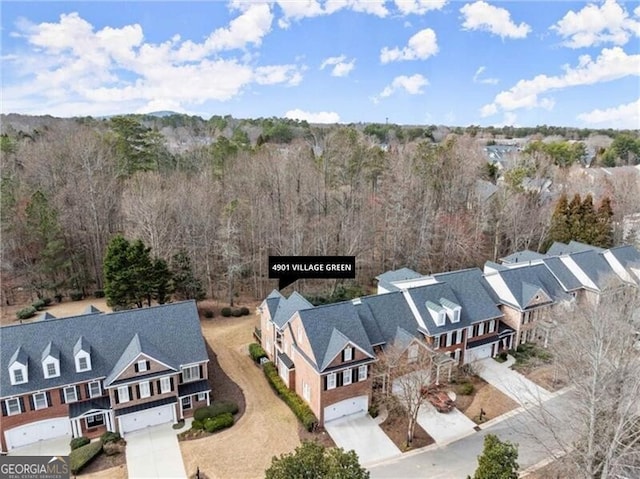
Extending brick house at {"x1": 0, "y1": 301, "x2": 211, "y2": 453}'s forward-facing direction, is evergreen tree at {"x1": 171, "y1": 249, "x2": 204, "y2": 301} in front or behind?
behind

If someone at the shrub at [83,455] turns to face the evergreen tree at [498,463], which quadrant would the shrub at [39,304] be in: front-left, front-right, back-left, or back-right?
back-left

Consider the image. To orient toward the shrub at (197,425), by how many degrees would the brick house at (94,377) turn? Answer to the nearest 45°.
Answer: approximately 45° to its left

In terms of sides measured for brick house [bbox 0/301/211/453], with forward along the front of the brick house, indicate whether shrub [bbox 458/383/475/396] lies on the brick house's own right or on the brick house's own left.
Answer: on the brick house's own left

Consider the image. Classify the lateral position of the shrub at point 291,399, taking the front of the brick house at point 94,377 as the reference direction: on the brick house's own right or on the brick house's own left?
on the brick house's own left

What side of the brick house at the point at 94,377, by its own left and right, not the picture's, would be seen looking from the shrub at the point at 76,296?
back

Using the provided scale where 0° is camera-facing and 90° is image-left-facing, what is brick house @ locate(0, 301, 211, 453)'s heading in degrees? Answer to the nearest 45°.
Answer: approximately 0°

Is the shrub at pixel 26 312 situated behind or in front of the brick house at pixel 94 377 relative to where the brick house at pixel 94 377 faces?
behind
